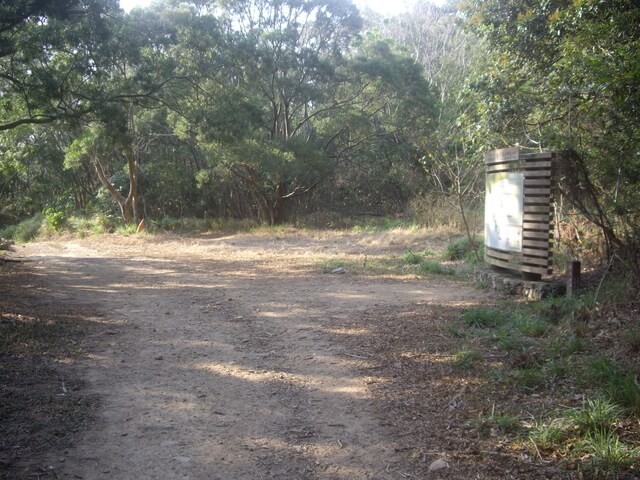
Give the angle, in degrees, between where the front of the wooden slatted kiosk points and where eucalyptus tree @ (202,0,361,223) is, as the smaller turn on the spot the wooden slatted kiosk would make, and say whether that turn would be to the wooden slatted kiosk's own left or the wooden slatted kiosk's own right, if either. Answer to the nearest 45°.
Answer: approximately 90° to the wooden slatted kiosk's own right

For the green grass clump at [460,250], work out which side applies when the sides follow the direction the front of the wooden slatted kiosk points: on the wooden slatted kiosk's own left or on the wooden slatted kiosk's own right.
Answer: on the wooden slatted kiosk's own right

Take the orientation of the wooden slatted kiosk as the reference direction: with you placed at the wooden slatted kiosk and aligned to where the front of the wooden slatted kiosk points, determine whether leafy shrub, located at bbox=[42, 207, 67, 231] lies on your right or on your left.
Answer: on your right

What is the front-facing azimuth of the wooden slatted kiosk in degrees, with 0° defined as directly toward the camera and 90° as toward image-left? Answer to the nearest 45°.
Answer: approximately 45°
